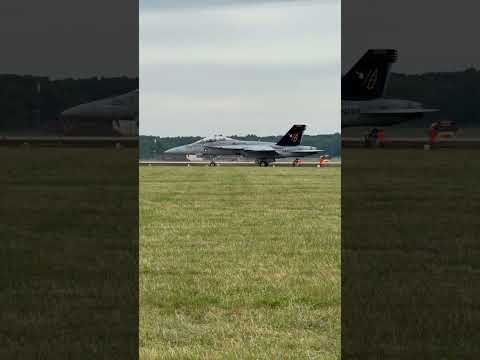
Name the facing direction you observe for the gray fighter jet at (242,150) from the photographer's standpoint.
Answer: facing to the left of the viewer
